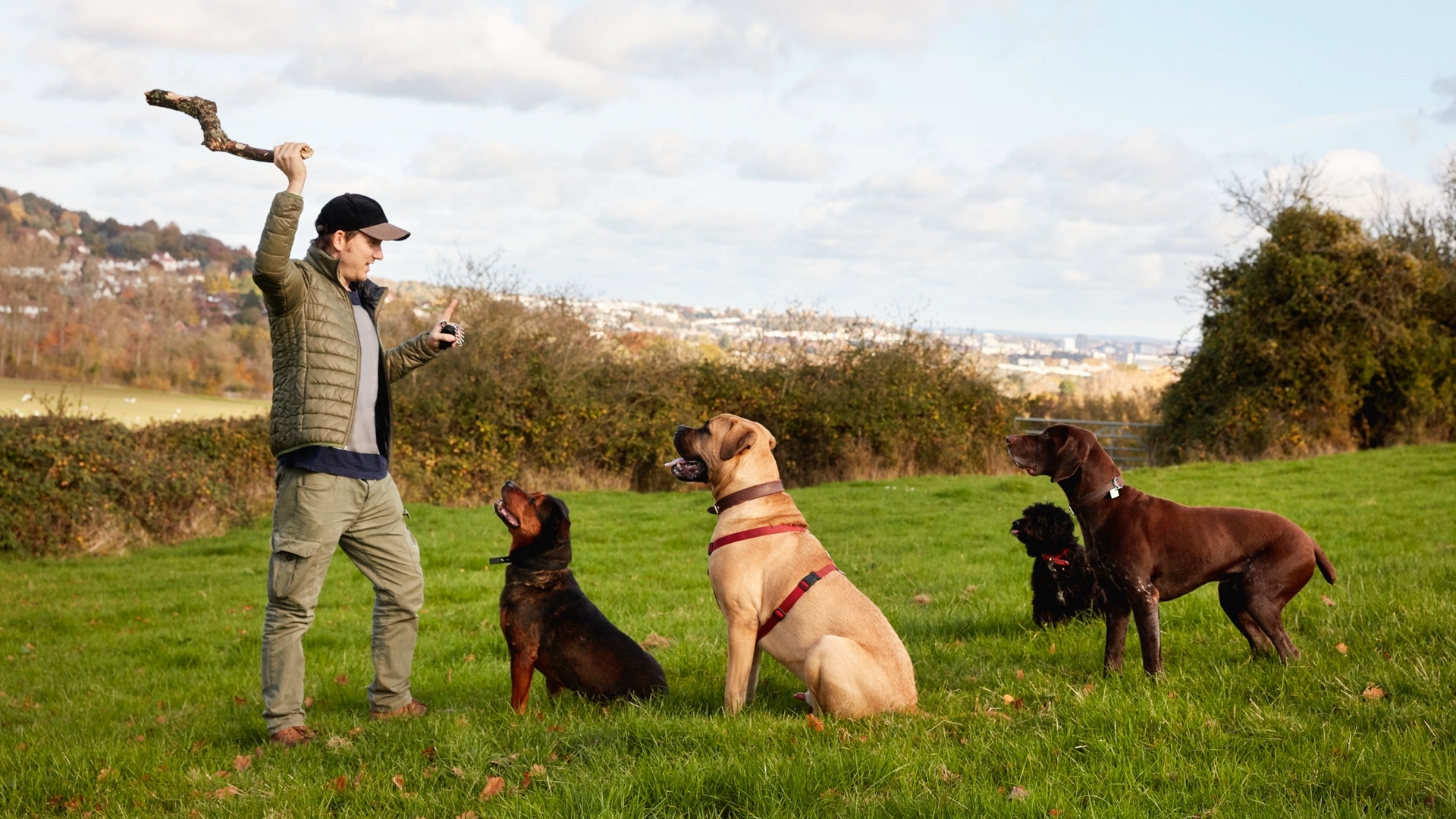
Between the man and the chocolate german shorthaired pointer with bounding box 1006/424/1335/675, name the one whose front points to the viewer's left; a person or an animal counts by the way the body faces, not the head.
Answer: the chocolate german shorthaired pointer

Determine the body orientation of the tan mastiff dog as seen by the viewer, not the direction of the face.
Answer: to the viewer's left

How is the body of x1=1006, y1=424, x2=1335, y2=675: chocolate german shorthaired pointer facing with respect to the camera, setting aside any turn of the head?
to the viewer's left

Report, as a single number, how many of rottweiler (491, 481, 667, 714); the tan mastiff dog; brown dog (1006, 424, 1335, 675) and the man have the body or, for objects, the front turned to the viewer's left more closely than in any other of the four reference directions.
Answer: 3

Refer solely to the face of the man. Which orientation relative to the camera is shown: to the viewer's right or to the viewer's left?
to the viewer's right

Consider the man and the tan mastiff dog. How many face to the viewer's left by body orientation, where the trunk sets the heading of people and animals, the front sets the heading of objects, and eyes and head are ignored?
1

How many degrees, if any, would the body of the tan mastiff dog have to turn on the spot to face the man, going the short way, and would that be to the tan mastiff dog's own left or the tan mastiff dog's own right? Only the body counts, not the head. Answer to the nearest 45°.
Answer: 0° — it already faces them

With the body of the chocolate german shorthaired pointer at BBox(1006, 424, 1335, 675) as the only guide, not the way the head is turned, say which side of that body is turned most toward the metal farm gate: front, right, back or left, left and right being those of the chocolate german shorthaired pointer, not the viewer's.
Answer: right

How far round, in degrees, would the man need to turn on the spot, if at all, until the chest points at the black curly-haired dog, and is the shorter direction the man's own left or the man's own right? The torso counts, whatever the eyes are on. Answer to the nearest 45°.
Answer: approximately 45° to the man's own left

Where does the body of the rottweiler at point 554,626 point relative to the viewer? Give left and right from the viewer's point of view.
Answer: facing to the left of the viewer

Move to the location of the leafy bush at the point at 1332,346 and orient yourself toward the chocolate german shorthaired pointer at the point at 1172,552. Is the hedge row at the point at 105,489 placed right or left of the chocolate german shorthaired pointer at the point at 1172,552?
right
